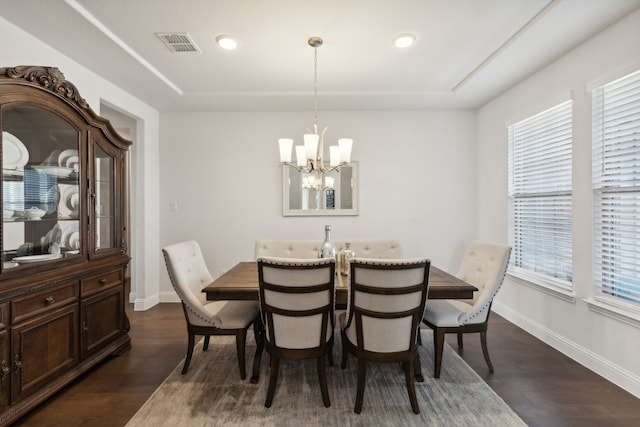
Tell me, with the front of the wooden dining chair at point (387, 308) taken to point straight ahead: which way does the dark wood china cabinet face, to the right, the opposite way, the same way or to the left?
to the right

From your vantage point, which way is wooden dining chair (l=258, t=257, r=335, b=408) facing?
away from the camera

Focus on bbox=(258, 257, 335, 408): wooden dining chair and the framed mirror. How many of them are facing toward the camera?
1

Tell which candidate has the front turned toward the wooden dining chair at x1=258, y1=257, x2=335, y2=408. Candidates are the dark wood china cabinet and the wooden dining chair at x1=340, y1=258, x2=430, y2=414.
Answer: the dark wood china cabinet

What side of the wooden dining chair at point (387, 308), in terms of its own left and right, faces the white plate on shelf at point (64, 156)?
left

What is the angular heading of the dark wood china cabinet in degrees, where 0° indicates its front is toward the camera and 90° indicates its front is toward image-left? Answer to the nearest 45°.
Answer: approximately 315°

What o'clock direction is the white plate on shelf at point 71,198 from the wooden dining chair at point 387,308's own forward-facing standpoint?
The white plate on shelf is roughly at 9 o'clock from the wooden dining chair.

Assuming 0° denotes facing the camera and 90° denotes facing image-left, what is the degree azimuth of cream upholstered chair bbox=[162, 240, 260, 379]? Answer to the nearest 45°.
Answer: approximately 315°

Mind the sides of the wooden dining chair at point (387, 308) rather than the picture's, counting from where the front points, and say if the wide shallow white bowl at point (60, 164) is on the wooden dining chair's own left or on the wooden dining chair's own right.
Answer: on the wooden dining chair's own left

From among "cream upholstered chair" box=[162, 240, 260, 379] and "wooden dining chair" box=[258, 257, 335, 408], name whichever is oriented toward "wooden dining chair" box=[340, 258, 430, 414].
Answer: the cream upholstered chair

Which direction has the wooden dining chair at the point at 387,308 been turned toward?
away from the camera
